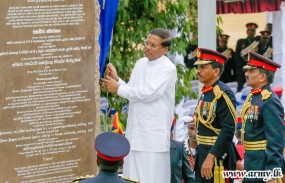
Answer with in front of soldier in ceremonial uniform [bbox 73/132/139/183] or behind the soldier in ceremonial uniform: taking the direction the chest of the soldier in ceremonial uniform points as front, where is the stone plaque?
in front

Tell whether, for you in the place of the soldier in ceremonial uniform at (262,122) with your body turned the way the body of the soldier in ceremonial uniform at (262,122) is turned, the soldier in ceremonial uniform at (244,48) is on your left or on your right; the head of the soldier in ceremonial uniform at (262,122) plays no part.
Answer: on your right

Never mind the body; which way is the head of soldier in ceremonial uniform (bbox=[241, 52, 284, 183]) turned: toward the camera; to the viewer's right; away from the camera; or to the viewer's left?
to the viewer's left

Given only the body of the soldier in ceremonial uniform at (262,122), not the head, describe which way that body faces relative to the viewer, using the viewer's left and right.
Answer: facing to the left of the viewer

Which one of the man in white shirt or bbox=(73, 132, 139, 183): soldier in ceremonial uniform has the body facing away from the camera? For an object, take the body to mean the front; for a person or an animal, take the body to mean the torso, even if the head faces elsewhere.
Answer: the soldier in ceremonial uniform

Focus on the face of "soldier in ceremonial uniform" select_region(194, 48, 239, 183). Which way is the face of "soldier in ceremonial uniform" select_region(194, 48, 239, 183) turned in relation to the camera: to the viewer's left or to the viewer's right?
to the viewer's left

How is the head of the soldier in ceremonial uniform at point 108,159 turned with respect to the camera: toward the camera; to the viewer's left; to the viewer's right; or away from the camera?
away from the camera

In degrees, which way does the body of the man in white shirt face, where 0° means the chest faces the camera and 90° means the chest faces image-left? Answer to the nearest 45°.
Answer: approximately 45°

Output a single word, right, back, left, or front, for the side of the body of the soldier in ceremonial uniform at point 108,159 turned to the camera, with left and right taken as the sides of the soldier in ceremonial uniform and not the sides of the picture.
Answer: back

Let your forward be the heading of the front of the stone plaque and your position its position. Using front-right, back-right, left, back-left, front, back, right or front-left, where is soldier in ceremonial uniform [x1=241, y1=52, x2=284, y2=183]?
left

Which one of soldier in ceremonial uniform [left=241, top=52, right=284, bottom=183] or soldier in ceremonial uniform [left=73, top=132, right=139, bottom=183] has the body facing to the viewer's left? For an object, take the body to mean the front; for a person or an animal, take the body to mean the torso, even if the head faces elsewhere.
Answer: soldier in ceremonial uniform [left=241, top=52, right=284, bottom=183]
